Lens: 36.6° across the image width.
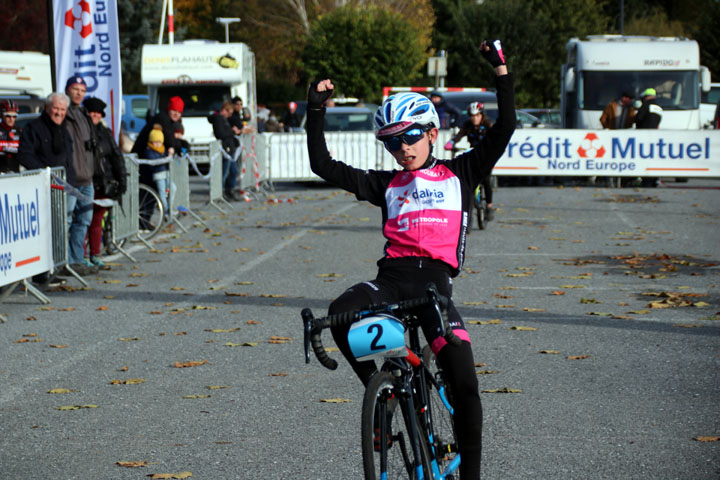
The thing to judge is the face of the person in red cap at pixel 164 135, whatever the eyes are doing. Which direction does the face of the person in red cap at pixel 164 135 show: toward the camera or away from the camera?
toward the camera

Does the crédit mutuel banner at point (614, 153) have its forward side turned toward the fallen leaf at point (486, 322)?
yes

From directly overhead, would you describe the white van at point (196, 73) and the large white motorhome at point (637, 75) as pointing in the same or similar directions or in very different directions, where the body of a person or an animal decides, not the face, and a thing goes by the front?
same or similar directions

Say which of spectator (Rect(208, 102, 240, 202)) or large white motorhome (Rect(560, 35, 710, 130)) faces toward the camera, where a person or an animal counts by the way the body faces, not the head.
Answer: the large white motorhome

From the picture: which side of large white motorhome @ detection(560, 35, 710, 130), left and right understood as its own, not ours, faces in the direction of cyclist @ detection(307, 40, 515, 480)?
front

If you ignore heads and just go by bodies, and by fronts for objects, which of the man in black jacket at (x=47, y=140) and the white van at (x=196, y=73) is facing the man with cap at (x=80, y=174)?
the white van

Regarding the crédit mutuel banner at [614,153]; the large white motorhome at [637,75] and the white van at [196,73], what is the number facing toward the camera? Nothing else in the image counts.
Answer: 3

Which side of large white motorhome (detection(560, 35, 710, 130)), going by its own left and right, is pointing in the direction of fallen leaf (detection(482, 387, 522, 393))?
front

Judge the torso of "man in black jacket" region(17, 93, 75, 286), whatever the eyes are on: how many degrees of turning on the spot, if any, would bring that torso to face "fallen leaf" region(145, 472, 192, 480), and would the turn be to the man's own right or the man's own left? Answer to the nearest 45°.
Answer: approximately 45° to the man's own right

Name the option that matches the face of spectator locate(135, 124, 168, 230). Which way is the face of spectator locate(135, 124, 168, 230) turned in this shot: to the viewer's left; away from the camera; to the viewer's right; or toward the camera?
toward the camera

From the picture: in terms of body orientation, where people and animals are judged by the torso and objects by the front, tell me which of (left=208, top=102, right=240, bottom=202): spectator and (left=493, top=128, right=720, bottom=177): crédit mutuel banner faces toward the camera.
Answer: the crédit mutuel banner

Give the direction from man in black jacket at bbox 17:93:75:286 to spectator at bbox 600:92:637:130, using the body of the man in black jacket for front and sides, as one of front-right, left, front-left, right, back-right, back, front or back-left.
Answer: left

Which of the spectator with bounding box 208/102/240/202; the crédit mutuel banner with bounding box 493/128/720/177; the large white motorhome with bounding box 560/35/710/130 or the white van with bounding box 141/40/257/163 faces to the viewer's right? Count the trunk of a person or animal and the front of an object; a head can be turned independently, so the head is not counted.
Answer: the spectator

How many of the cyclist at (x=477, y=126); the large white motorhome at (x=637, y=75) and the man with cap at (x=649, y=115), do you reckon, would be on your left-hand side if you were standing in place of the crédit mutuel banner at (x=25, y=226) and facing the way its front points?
3

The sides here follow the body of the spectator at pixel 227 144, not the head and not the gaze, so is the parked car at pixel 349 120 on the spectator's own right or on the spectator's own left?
on the spectator's own left

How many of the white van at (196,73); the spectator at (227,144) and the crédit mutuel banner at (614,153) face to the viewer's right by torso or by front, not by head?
1

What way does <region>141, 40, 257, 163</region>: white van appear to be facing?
toward the camera

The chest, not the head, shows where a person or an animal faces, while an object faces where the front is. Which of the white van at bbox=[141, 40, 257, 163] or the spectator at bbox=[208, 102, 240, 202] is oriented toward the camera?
the white van
